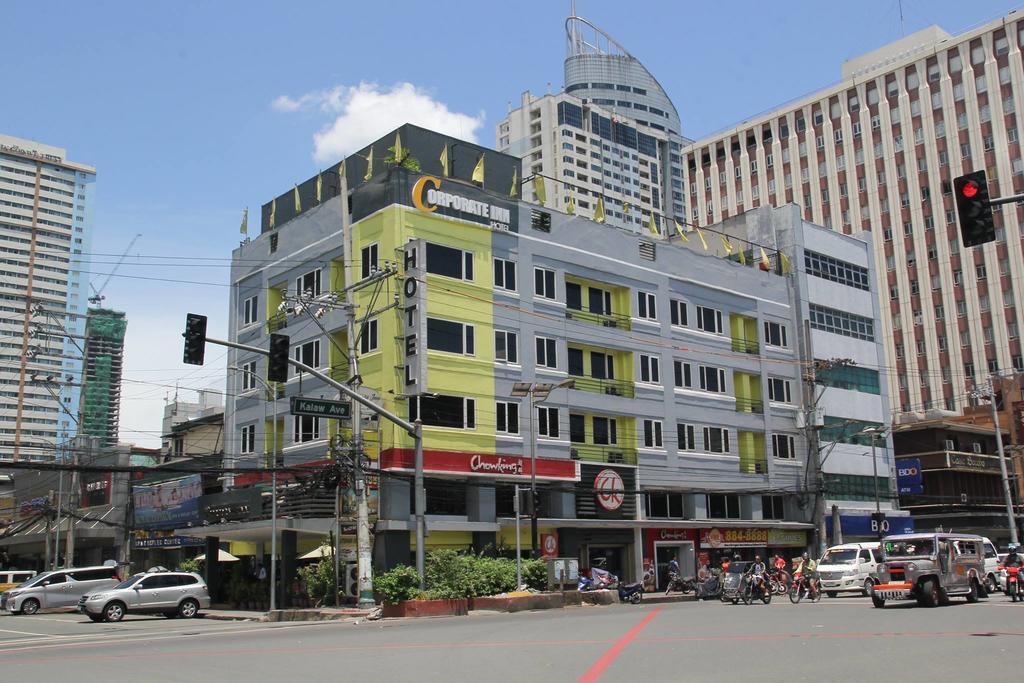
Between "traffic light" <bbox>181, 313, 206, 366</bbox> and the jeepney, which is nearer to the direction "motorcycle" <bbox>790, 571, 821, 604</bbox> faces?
the traffic light

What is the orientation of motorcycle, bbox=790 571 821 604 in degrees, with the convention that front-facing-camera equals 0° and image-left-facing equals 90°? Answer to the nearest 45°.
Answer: approximately 45°

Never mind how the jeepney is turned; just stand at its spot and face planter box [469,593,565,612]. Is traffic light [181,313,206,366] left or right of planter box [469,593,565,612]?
left

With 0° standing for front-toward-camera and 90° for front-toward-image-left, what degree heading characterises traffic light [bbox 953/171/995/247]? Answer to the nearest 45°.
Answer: approximately 0°
